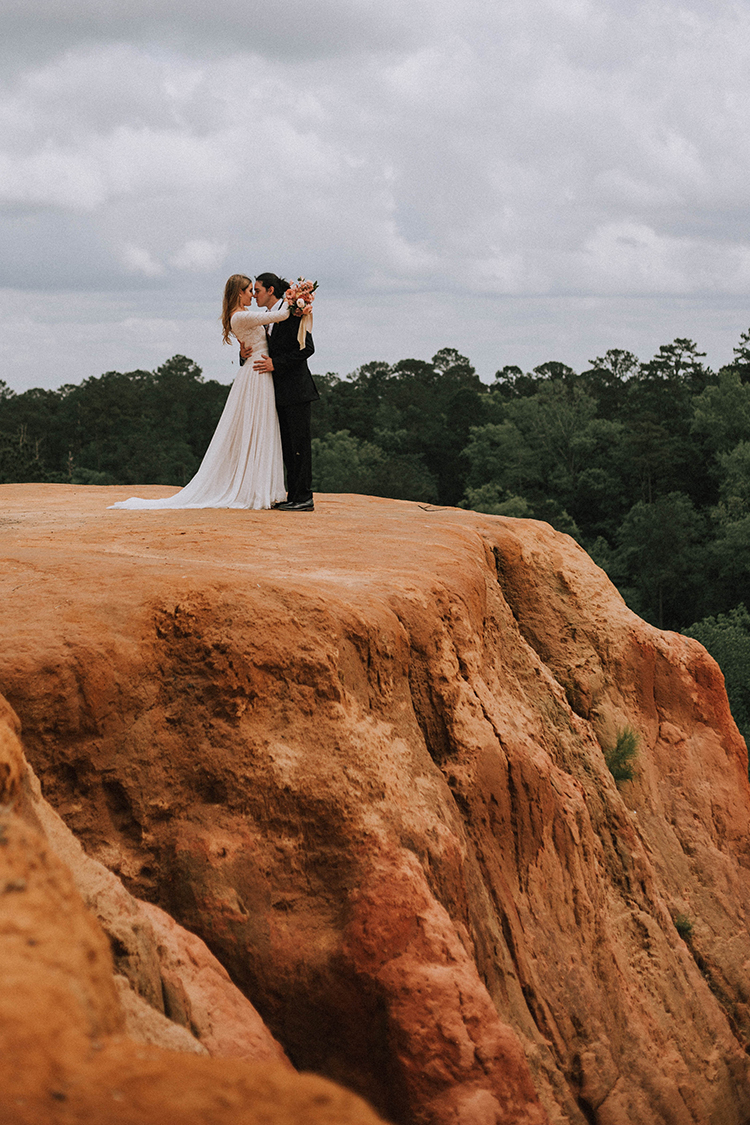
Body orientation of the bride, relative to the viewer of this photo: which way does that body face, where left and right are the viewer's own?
facing to the right of the viewer

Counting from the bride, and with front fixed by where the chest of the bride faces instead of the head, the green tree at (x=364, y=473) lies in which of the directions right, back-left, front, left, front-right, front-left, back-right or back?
left

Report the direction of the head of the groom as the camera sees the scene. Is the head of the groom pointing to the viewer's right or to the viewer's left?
to the viewer's left

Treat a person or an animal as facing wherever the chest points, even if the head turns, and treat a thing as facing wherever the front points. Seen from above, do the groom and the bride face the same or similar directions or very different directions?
very different directions

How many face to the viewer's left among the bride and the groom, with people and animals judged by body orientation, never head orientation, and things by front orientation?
1

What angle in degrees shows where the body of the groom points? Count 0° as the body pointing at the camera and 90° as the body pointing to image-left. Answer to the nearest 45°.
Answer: approximately 90°

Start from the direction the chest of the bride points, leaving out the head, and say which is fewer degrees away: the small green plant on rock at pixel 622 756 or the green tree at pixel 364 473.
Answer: the small green plant on rock

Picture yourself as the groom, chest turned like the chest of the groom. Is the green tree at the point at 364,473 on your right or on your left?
on your right

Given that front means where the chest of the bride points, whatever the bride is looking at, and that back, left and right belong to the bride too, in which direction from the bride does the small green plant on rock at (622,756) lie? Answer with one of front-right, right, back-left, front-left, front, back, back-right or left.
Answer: front-right
